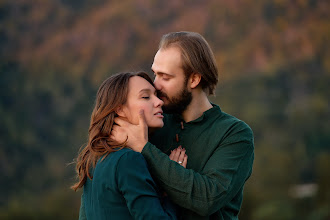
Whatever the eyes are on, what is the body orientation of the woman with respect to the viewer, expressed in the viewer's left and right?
facing away from the viewer and to the right of the viewer

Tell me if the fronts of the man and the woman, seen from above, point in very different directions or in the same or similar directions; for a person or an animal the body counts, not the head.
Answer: very different directions

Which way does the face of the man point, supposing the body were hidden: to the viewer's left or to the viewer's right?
to the viewer's left
